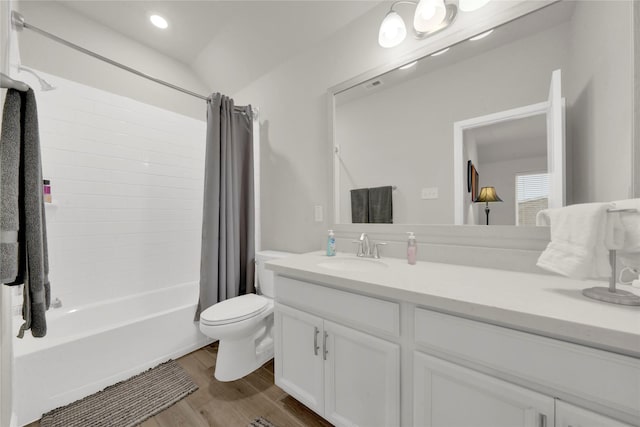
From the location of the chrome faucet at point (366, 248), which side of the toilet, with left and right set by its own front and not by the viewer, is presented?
left

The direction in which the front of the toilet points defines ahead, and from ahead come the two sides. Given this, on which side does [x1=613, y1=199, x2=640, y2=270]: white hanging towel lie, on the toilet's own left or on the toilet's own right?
on the toilet's own left

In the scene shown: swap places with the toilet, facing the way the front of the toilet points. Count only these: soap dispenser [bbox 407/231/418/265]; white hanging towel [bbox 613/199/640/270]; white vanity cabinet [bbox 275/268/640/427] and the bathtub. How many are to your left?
3

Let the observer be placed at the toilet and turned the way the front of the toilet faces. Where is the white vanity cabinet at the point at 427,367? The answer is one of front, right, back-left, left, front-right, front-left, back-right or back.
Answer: left

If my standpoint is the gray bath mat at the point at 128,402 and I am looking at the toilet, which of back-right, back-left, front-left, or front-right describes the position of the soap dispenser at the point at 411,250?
front-right

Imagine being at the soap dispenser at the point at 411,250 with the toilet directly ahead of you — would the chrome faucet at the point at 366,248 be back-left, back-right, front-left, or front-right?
front-right

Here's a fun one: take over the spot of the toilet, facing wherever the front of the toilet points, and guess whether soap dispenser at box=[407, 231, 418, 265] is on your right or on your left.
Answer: on your left

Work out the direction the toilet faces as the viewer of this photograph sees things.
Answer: facing the viewer and to the left of the viewer

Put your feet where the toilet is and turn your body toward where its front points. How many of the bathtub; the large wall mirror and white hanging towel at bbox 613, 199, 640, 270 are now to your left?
2
